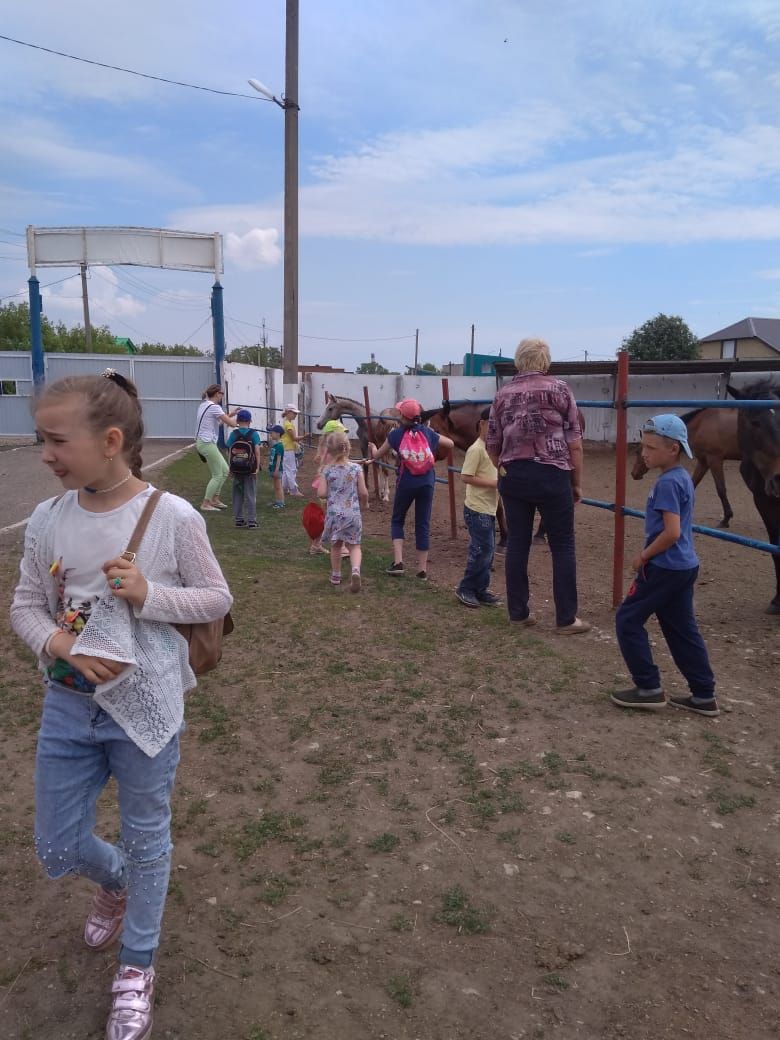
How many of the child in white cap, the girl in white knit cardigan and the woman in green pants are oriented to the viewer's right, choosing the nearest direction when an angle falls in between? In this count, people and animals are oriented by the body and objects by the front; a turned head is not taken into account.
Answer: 2

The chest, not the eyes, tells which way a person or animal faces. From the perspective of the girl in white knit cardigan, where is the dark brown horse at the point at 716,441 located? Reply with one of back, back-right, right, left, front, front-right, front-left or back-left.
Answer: back

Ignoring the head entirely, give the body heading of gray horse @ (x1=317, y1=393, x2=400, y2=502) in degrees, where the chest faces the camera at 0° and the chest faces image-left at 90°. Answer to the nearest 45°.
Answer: approximately 90°

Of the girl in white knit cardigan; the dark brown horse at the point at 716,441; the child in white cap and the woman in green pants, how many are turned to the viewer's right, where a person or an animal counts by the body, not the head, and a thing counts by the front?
2

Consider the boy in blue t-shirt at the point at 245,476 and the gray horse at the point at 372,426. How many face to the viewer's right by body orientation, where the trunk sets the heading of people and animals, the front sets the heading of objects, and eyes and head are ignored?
0

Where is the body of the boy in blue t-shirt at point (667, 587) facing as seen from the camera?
to the viewer's left

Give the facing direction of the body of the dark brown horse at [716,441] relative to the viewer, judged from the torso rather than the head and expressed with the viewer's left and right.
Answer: facing to the left of the viewer

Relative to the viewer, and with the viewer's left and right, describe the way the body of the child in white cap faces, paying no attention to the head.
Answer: facing to the right of the viewer

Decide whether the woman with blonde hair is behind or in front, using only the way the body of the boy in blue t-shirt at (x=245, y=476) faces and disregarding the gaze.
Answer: behind

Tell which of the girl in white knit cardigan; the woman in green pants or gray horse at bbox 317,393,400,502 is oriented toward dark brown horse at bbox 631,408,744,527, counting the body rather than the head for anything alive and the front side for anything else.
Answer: the woman in green pants

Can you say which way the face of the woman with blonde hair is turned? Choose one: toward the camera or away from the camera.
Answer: away from the camera

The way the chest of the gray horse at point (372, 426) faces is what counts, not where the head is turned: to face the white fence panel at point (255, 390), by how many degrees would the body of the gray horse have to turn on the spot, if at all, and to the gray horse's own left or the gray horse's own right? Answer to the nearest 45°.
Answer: approximately 90° to the gray horse's own right

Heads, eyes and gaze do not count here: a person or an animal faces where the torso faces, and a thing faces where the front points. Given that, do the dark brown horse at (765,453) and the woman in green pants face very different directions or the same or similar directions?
very different directions

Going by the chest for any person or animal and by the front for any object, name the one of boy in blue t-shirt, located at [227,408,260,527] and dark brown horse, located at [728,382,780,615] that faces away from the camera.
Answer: the boy in blue t-shirt

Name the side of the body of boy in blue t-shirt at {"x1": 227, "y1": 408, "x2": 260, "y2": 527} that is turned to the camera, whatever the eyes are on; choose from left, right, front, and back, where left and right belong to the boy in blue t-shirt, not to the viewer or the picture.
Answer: back
